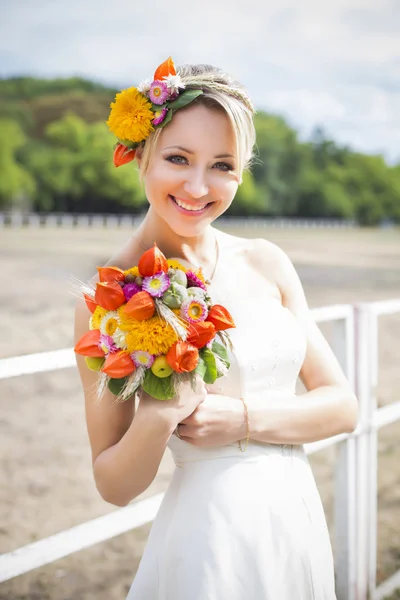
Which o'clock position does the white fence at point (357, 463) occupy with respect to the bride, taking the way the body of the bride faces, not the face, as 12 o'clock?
The white fence is roughly at 7 o'clock from the bride.

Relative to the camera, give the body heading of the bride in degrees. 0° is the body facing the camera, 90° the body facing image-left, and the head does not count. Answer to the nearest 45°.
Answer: approximately 0°
